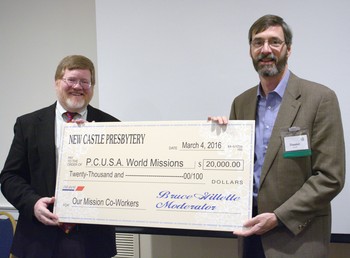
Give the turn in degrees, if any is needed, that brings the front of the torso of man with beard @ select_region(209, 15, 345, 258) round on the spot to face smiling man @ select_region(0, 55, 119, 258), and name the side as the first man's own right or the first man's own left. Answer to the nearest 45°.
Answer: approximately 45° to the first man's own right

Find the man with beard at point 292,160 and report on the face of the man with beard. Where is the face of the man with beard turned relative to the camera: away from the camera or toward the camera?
toward the camera
